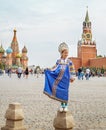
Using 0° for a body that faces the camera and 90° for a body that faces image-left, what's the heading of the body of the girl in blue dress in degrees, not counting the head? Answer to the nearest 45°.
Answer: approximately 0°

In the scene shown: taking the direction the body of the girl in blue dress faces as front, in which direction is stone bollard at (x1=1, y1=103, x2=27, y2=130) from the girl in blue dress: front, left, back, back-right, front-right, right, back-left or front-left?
front-right
